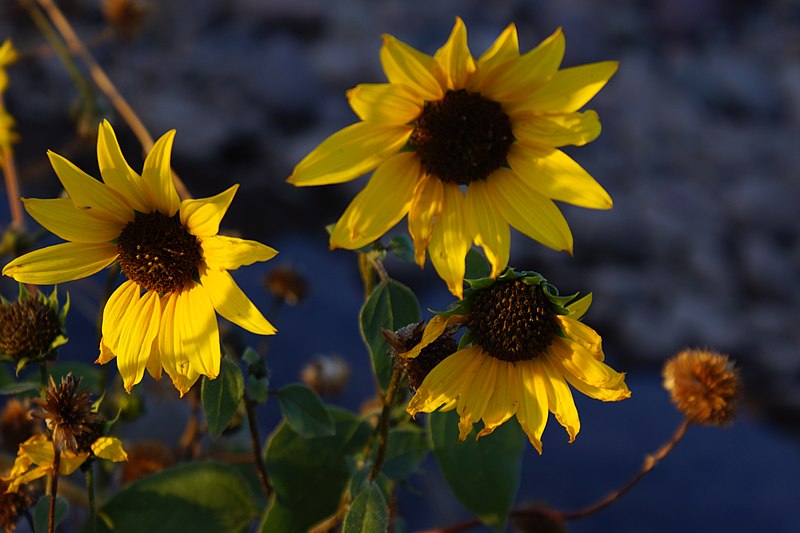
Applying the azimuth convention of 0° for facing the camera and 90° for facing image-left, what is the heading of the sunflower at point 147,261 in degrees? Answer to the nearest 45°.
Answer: approximately 0°

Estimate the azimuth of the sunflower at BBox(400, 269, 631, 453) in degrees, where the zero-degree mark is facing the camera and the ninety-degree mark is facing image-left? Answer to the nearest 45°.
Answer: approximately 0°
